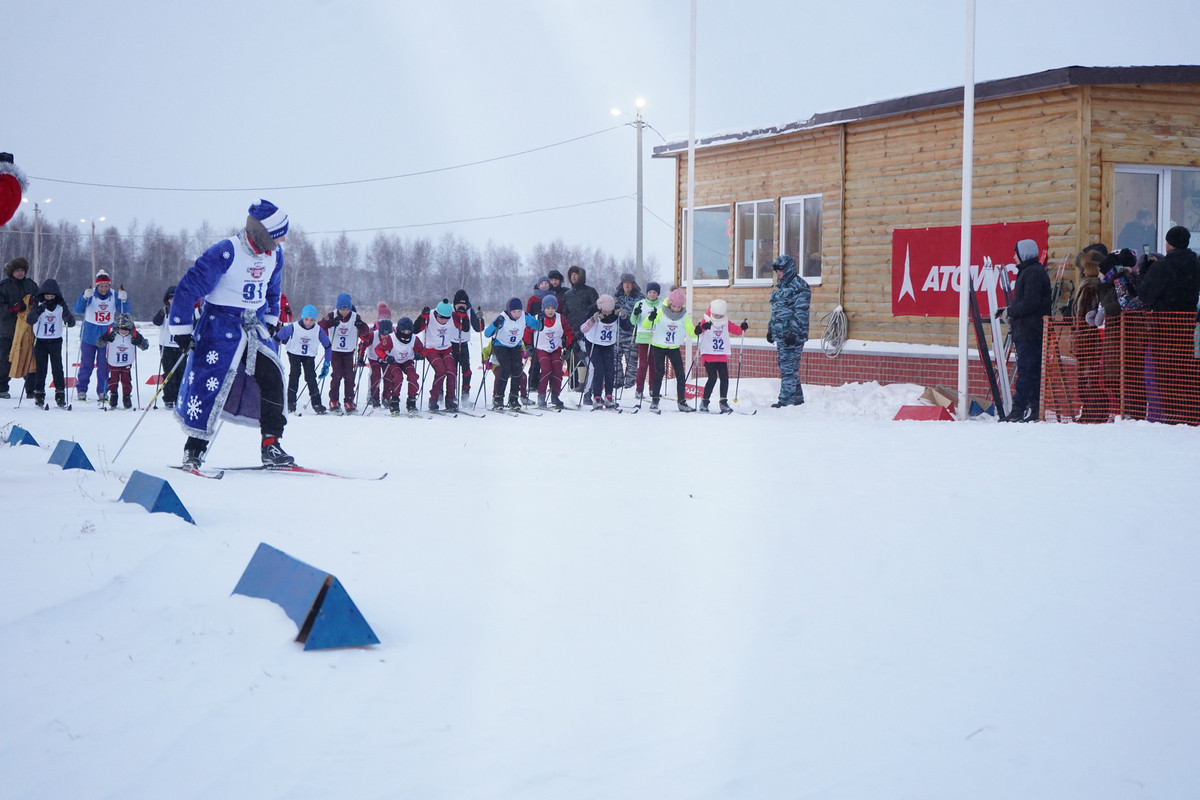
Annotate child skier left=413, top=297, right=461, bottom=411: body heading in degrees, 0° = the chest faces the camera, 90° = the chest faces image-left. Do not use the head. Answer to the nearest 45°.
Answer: approximately 0°

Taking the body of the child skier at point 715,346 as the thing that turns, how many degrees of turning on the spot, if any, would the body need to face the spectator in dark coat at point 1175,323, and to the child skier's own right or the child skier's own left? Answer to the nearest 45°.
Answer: approximately 45° to the child skier's own left

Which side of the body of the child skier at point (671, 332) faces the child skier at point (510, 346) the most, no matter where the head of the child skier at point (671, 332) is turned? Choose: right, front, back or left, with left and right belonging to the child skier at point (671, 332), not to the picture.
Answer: right

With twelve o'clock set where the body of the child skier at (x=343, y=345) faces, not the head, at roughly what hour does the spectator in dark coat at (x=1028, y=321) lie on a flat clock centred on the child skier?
The spectator in dark coat is roughly at 10 o'clock from the child skier.

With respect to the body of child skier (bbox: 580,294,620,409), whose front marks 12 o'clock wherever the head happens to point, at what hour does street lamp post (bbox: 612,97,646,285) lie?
The street lamp post is roughly at 6 o'clock from the child skier.

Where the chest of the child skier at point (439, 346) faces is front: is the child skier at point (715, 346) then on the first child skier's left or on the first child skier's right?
on the first child skier's left
